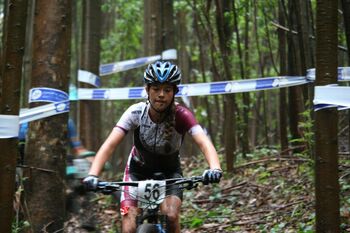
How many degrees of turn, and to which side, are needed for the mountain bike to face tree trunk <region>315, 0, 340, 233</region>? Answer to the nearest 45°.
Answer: approximately 90° to its left

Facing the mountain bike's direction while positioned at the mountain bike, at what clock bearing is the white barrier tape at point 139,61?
The white barrier tape is roughly at 6 o'clock from the mountain bike.

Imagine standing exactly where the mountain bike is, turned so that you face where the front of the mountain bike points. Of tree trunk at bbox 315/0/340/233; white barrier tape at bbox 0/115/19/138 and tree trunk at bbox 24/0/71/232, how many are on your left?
1

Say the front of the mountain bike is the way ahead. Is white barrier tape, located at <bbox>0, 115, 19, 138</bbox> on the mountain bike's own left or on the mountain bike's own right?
on the mountain bike's own right

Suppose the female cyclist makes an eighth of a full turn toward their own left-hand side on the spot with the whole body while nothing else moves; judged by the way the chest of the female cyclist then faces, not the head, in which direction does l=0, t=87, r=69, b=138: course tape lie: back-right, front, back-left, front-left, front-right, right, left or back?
back

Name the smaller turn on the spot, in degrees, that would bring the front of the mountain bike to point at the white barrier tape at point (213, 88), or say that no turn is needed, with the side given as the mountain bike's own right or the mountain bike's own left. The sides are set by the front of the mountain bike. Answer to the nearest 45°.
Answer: approximately 180°

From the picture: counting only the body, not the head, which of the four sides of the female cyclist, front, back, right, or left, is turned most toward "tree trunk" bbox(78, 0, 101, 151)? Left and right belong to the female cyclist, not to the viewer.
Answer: back

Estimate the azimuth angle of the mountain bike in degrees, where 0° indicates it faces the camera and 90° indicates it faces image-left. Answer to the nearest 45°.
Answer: approximately 0°

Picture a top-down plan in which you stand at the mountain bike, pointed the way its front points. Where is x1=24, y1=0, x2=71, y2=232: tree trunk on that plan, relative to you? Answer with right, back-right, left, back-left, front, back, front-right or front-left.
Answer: back-right

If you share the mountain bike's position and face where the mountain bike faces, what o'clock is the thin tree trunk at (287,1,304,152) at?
The thin tree trunk is roughly at 7 o'clock from the mountain bike.

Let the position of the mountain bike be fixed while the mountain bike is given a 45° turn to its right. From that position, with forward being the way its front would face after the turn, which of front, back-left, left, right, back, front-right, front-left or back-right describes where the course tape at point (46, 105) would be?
right

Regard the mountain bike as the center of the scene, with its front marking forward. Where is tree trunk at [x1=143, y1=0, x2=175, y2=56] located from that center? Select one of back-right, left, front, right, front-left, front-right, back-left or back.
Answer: back

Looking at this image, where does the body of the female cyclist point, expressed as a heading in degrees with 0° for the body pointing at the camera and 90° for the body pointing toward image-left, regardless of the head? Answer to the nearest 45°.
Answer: approximately 0°

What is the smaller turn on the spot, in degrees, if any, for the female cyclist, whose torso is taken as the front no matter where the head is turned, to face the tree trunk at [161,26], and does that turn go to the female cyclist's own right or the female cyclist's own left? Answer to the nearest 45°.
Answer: approximately 180°

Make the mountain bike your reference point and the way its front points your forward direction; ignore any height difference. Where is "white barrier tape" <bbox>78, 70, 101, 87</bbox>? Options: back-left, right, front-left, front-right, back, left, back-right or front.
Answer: back

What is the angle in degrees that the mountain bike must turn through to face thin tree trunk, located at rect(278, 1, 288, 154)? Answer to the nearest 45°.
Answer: approximately 135° to its left

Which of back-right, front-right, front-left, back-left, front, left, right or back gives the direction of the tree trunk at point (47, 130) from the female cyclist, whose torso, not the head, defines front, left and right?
back-right
